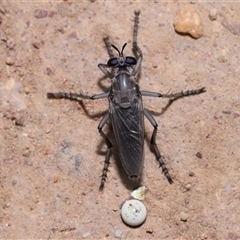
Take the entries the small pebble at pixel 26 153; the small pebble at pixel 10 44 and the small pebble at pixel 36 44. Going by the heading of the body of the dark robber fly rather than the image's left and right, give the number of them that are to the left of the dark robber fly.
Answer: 3

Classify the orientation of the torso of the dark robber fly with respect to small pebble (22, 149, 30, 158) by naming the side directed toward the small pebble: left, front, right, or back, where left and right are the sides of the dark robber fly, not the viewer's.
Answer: left

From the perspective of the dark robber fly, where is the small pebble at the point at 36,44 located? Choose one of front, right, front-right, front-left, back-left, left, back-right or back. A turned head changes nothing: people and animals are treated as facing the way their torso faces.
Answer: left

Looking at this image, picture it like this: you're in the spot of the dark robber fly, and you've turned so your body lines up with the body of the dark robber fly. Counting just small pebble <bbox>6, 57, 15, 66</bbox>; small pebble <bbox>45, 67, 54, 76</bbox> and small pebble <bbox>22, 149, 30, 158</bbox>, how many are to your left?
3

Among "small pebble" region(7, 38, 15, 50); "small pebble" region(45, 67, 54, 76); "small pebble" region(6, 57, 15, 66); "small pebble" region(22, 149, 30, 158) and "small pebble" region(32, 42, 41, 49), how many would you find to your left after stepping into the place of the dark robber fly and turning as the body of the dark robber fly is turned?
5

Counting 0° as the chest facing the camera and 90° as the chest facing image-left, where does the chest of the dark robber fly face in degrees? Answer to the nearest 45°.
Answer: approximately 180°
